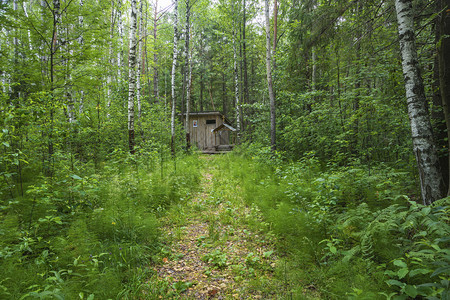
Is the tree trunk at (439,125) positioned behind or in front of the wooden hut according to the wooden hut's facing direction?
in front

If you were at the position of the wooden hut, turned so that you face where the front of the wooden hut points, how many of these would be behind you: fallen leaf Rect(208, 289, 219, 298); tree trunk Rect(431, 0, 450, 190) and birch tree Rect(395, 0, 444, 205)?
0

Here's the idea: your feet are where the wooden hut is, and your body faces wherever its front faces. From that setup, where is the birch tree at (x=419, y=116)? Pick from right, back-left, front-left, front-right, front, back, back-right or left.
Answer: front

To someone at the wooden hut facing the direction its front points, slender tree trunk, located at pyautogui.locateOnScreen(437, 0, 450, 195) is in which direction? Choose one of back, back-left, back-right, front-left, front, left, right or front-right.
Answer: front

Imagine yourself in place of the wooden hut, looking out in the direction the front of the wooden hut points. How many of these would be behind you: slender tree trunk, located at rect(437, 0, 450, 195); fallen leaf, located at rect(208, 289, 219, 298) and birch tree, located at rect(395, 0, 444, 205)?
0

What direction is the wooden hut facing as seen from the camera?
toward the camera

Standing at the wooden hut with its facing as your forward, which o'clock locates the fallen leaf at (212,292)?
The fallen leaf is roughly at 12 o'clock from the wooden hut.
